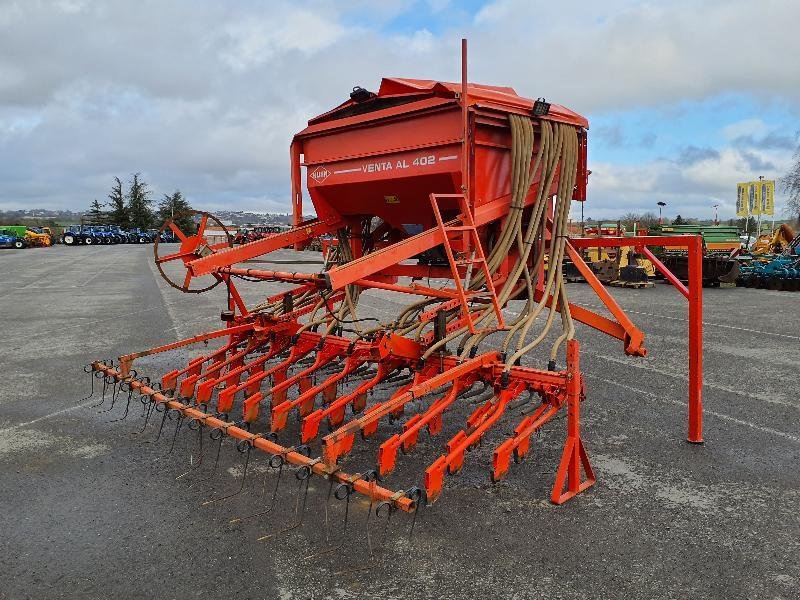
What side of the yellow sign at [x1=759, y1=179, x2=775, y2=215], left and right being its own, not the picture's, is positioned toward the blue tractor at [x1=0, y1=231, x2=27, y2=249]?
right

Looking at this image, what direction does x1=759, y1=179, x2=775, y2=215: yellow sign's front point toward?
toward the camera

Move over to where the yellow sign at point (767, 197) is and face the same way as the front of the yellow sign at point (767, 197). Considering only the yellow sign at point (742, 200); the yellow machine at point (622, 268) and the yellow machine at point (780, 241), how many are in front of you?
2

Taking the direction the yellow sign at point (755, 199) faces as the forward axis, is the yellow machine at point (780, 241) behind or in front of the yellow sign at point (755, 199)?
in front

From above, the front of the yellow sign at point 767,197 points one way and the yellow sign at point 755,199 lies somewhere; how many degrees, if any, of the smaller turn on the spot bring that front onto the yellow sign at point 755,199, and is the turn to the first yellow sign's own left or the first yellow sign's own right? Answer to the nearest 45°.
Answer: approximately 135° to the first yellow sign's own right

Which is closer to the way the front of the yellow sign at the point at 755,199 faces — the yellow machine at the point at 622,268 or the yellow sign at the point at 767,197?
the yellow machine

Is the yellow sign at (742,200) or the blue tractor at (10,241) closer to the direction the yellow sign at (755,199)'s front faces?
the blue tractor

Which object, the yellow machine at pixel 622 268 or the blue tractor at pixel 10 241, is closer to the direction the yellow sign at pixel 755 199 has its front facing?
the yellow machine

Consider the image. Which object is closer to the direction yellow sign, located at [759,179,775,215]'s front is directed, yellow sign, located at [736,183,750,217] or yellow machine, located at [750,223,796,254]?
the yellow machine

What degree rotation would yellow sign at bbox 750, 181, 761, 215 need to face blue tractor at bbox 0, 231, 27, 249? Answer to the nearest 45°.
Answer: approximately 90° to its right

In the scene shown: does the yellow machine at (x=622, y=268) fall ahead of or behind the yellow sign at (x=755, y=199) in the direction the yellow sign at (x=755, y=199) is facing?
ahead
